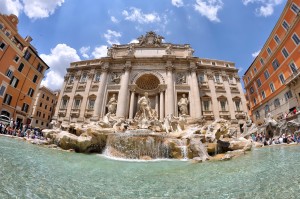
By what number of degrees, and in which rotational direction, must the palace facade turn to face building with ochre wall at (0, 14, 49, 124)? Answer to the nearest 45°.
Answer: approximately 90° to its right

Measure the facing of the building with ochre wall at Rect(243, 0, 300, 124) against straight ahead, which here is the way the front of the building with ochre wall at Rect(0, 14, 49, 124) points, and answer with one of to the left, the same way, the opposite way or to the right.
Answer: the opposite way

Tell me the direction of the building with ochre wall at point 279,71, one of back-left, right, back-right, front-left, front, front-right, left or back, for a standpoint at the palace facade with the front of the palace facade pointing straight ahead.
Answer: left

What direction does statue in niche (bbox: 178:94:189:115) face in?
toward the camera

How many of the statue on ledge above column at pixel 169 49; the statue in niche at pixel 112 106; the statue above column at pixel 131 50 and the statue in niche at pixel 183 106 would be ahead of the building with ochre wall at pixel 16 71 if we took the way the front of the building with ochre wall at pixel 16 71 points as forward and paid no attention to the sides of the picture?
4

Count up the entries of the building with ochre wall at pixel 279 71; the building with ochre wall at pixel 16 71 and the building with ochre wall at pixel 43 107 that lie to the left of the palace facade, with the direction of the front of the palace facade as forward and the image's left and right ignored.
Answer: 1

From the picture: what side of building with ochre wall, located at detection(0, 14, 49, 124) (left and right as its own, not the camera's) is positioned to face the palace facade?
front

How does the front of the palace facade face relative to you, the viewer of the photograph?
facing the viewer

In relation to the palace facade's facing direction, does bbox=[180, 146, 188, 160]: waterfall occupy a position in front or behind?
in front

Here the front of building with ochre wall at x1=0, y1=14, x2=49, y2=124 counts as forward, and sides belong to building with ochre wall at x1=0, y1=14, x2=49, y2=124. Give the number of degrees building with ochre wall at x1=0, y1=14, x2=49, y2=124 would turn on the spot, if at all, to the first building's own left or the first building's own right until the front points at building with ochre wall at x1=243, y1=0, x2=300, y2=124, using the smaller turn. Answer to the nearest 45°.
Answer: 0° — it already faces it

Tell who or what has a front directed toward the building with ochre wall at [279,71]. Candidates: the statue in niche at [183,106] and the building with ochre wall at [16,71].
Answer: the building with ochre wall at [16,71]

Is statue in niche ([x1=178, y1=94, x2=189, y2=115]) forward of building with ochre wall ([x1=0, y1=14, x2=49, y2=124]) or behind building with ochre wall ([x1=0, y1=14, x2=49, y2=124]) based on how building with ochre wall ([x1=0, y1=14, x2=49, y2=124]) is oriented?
forward

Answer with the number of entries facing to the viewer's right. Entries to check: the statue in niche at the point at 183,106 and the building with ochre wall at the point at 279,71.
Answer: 0

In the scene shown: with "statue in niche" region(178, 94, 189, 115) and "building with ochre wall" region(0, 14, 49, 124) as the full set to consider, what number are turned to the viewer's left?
0

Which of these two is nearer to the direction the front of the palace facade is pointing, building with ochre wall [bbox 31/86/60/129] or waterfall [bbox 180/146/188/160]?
the waterfall

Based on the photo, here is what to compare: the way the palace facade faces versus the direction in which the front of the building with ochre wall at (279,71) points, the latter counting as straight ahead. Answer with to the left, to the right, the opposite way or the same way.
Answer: to the left

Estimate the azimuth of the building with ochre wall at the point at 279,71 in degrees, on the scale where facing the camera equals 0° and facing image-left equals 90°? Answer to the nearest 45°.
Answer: approximately 45°

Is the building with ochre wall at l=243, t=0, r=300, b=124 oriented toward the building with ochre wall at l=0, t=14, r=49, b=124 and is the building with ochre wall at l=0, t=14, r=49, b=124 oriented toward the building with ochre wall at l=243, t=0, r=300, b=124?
yes

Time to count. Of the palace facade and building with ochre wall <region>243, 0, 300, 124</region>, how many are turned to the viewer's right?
0
